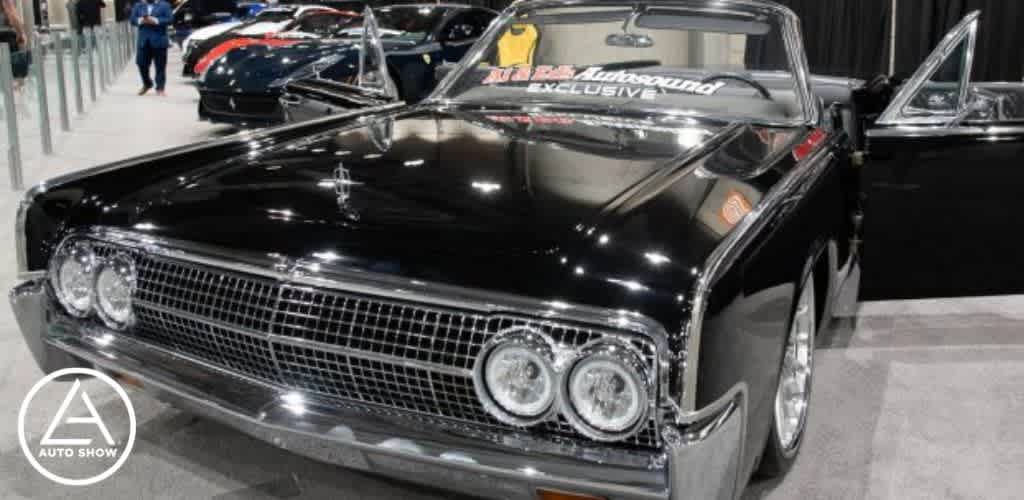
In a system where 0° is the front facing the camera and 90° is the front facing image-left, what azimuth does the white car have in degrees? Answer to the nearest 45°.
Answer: approximately 45°

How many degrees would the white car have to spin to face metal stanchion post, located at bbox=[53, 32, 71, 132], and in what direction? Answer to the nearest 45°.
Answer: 0° — it already faces it

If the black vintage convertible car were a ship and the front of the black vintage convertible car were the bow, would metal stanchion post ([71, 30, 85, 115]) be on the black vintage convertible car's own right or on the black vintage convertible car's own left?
on the black vintage convertible car's own right

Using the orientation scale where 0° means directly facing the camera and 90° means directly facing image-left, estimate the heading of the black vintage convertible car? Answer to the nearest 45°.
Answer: approximately 45°

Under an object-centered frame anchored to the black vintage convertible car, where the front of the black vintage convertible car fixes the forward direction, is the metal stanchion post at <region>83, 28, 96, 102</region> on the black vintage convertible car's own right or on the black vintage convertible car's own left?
on the black vintage convertible car's own right
